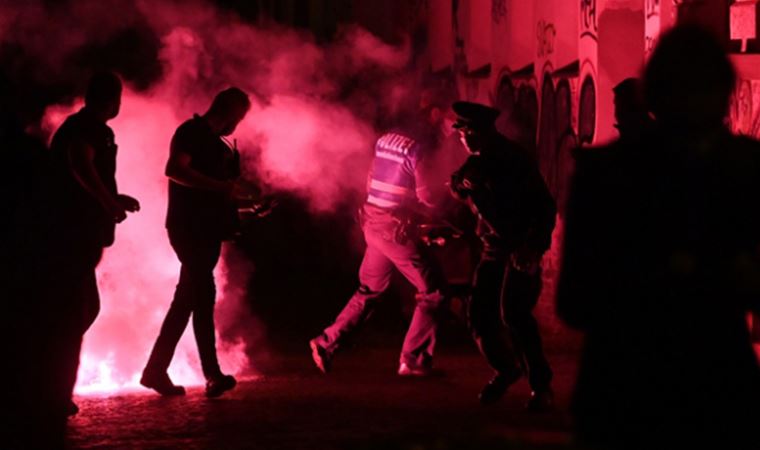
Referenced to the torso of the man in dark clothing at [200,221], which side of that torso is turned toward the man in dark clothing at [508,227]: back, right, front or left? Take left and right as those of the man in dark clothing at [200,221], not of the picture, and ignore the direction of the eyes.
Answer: front

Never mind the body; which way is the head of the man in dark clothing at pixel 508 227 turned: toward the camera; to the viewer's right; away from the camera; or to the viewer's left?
to the viewer's left

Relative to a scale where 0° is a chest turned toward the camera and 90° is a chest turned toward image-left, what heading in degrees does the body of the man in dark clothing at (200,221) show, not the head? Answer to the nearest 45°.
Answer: approximately 270°

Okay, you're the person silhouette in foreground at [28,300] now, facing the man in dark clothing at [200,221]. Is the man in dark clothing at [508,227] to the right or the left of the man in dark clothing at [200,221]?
right

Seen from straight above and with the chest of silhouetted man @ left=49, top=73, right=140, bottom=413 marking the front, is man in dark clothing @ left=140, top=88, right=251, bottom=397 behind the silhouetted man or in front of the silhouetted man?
in front

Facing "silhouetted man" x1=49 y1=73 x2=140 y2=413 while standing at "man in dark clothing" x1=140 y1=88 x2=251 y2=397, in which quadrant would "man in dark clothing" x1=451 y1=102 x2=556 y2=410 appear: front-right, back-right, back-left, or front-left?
back-left

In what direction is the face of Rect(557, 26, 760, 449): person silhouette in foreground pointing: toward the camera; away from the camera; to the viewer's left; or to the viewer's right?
away from the camera

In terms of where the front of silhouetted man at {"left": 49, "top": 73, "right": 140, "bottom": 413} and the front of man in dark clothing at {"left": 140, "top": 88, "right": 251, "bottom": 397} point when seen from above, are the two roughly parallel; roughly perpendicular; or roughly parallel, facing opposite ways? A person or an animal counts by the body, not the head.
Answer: roughly parallel

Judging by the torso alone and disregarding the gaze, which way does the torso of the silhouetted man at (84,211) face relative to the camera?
to the viewer's right

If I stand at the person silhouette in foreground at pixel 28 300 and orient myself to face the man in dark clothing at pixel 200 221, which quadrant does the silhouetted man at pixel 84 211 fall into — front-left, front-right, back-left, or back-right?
front-left
